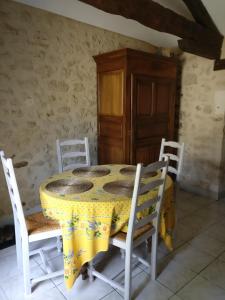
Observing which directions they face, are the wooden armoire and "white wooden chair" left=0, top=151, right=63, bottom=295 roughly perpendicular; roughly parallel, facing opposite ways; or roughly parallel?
roughly perpendicular

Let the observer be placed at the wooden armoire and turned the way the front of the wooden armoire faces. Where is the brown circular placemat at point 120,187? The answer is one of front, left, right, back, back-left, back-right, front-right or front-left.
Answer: front-right

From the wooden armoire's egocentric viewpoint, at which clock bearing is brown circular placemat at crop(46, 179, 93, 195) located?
The brown circular placemat is roughly at 2 o'clock from the wooden armoire.

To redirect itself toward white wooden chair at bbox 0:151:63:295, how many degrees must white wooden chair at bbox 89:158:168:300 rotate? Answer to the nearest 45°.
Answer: approximately 45° to its left

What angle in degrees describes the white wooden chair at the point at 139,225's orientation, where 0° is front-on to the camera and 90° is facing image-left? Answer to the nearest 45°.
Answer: approximately 135°

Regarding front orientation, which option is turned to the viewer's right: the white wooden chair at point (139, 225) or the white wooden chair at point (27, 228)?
the white wooden chair at point (27, 228)

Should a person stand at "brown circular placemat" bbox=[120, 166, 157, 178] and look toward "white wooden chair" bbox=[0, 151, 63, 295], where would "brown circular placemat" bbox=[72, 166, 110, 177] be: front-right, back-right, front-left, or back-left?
front-right

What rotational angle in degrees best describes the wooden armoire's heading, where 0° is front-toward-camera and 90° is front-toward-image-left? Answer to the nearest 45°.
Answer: approximately 315°

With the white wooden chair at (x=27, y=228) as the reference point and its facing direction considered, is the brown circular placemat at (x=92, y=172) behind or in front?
in front

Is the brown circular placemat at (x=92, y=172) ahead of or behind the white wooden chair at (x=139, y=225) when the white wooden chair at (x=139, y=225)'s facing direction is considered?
ahead

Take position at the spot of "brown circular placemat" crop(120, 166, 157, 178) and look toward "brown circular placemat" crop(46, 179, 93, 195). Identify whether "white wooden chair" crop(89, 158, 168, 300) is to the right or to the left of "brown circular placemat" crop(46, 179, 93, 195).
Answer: left

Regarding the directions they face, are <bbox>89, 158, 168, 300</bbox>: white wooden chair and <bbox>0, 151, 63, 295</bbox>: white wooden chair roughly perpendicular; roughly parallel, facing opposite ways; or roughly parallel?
roughly perpendicular

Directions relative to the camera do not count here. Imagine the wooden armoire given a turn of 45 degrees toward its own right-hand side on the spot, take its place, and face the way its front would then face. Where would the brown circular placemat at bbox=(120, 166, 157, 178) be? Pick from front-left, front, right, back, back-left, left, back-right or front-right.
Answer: front

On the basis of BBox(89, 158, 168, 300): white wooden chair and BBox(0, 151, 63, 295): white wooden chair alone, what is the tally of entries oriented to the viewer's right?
1

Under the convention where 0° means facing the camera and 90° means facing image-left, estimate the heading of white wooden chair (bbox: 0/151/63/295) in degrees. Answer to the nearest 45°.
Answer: approximately 270°

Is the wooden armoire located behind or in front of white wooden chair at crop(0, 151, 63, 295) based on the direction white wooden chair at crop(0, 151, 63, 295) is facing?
in front
